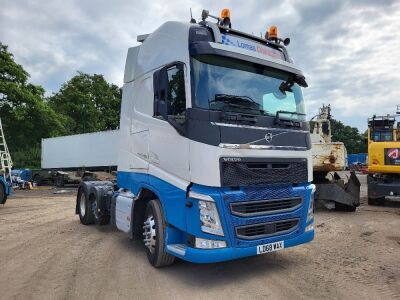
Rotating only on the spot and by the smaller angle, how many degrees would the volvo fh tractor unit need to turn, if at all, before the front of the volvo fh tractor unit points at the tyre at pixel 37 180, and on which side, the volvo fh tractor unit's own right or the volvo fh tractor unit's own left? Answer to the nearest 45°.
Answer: approximately 180°

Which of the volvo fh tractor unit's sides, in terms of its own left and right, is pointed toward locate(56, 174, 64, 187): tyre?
back

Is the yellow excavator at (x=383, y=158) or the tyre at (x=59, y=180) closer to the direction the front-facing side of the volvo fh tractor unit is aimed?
the yellow excavator
